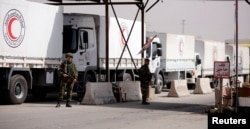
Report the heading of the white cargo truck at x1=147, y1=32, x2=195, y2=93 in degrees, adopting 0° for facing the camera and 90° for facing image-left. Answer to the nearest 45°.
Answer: approximately 45°

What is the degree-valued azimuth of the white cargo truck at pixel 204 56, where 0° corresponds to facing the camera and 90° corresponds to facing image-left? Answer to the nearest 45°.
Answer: approximately 45°

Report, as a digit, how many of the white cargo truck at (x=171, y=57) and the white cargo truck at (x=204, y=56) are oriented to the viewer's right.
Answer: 0

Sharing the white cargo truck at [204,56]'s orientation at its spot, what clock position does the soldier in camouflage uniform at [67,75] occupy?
The soldier in camouflage uniform is roughly at 11 o'clock from the white cargo truck.
